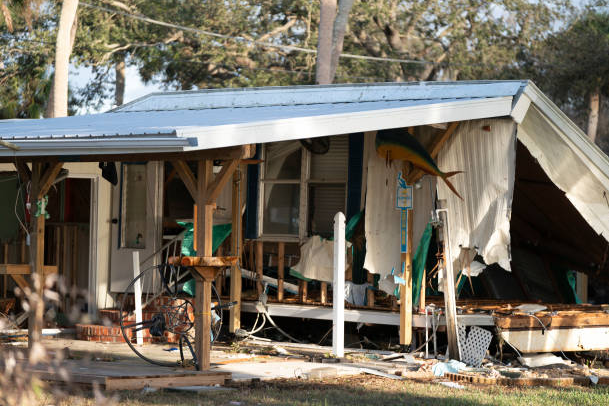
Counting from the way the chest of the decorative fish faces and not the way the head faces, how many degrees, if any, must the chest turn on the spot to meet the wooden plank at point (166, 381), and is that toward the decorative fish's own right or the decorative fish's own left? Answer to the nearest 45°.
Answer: approximately 45° to the decorative fish's own left

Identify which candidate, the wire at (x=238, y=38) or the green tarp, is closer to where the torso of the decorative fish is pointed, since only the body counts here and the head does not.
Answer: the green tarp

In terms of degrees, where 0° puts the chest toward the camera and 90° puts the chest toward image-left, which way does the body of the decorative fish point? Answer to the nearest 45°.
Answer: approximately 90°

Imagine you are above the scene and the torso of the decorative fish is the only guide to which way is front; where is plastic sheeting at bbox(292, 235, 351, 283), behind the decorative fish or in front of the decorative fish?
in front

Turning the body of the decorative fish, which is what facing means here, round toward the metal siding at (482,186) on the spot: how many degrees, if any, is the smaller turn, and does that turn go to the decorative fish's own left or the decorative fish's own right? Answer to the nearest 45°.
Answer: approximately 180°

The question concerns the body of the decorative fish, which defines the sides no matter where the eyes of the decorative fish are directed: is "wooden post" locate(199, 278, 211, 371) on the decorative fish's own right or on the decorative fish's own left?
on the decorative fish's own left

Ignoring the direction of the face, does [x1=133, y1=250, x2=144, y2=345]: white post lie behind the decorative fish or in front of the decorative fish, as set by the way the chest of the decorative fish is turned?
in front

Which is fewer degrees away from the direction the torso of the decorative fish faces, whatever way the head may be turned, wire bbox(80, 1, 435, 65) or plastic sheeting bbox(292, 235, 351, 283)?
the plastic sheeting
